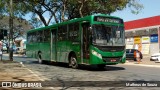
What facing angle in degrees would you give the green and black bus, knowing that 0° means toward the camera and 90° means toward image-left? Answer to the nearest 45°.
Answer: approximately 315°

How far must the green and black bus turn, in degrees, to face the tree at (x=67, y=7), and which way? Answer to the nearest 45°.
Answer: approximately 135° to its left
